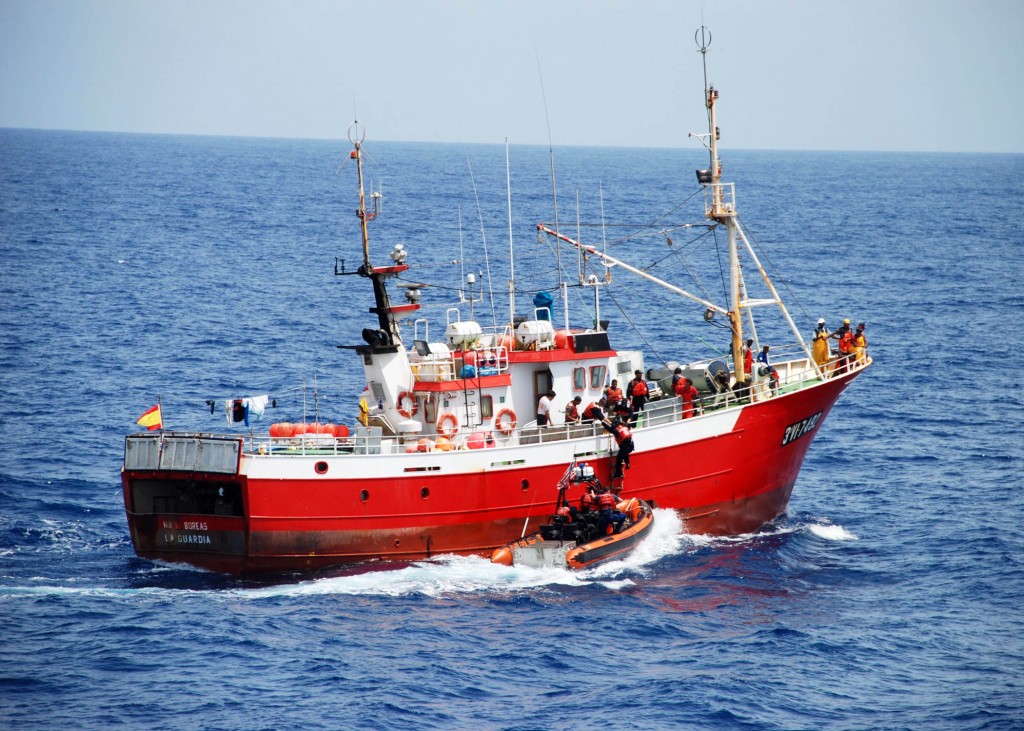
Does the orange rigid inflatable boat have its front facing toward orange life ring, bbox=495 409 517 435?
no

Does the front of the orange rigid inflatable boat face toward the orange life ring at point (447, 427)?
no

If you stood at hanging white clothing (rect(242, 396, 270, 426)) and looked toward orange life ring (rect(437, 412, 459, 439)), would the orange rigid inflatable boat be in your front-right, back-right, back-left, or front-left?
front-right

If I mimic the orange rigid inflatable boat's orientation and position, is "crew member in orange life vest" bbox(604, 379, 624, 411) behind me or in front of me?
in front

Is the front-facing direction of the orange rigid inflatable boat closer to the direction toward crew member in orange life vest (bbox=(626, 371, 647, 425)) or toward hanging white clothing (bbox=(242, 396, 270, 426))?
the crew member in orange life vest

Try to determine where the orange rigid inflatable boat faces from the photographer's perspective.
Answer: facing away from the viewer and to the right of the viewer

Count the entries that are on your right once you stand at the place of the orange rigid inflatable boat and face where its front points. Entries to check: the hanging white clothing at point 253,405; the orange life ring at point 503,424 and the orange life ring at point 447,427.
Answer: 0

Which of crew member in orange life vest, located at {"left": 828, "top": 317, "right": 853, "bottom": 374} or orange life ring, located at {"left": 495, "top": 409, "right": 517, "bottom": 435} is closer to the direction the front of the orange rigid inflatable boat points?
the crew member in orange life vest

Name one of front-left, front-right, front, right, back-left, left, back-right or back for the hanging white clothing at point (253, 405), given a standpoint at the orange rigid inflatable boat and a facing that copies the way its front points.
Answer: back-left

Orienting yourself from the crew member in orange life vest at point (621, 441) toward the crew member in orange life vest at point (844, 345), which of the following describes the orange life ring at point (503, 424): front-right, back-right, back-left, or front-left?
back-left

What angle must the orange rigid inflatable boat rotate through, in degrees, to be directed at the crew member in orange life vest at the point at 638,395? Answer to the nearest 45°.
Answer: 0° — it already faces them

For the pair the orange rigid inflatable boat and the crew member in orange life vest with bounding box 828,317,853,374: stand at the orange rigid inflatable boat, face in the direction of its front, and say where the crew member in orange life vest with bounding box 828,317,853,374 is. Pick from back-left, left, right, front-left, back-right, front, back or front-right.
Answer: front

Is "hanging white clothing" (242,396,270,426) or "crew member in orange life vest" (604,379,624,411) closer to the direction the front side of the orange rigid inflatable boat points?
the crew member in orange life vest
